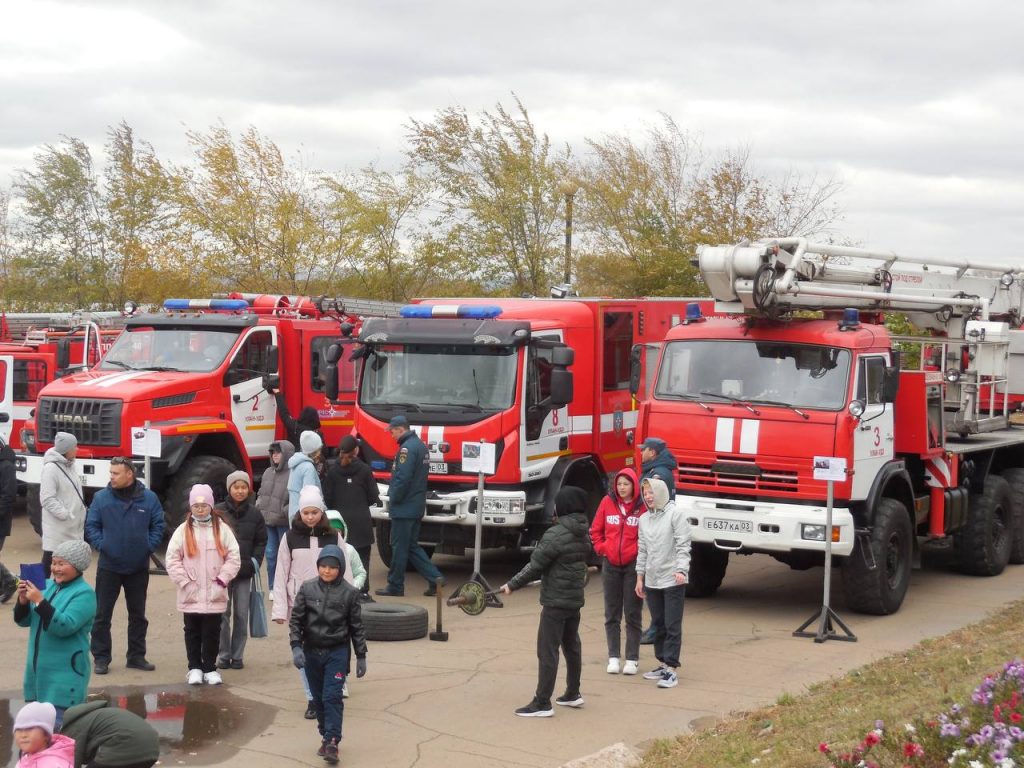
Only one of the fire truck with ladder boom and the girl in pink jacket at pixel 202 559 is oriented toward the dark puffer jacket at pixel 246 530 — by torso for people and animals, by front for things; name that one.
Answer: the fire truck with ladder boom

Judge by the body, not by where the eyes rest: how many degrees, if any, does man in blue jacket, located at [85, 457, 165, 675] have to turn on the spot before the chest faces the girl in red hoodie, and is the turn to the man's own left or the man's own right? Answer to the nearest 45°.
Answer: approximately 90° to the man's own left

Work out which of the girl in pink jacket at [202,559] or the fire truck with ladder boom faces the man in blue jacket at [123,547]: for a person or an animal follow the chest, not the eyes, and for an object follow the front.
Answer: the fire truck with ladder boom

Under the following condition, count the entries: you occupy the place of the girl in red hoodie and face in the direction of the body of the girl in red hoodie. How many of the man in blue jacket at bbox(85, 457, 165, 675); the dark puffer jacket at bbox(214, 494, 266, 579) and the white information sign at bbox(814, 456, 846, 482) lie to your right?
2

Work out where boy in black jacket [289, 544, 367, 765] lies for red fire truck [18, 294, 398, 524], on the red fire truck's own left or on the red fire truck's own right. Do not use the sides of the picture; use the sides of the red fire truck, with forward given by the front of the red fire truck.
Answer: on the red fire truck's own left

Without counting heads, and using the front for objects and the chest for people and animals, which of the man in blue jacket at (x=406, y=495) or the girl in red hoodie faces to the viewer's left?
the man in blue jacket

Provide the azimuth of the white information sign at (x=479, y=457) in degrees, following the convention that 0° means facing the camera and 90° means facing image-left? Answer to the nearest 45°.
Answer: approximately 0°

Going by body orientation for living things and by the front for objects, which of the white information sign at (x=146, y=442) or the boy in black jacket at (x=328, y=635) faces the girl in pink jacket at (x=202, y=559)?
the white information sign

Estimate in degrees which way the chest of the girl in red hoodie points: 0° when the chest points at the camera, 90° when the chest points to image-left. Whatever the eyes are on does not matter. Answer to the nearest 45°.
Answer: approximately 0°

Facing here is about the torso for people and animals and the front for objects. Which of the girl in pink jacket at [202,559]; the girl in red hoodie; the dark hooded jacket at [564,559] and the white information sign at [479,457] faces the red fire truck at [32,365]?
the dark hooded jacket

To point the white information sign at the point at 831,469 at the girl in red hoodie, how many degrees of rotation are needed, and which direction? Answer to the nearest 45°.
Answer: approximately 45° to its right

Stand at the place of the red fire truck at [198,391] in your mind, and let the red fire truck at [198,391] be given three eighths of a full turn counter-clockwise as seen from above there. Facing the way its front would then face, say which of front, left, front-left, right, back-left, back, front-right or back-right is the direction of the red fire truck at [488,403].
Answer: front-right

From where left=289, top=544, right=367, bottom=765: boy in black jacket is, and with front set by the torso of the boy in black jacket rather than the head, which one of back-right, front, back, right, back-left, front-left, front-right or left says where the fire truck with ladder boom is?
back-left

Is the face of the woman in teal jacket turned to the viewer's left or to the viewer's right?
to the viewer's left

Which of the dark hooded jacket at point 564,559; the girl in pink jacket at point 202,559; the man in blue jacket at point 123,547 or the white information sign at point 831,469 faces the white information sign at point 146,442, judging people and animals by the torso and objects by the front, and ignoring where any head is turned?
the dark hooded jacket
